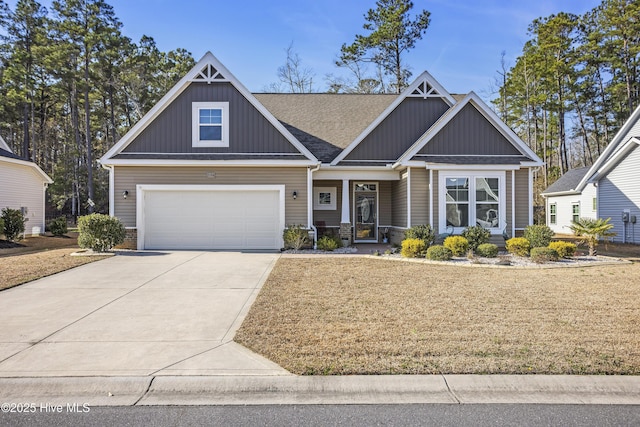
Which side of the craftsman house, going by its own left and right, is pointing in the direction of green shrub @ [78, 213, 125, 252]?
right

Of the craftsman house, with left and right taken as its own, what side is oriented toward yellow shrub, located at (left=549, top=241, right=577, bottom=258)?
left

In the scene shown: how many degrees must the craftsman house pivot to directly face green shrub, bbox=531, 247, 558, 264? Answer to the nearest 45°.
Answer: approximately 90° to its left

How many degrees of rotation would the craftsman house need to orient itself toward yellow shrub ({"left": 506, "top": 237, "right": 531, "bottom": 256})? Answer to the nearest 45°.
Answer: approximately 90° to its left

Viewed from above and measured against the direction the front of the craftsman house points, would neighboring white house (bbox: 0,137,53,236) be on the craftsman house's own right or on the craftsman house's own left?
on the craftsman house's own right

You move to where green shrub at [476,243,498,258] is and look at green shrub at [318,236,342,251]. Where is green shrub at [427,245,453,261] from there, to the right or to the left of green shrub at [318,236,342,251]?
left

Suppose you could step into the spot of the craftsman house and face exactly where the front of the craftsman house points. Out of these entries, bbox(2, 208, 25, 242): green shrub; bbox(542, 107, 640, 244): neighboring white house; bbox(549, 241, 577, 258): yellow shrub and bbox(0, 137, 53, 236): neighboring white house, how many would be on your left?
2

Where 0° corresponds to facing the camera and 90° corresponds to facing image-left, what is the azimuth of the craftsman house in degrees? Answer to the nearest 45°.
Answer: approximately 0°

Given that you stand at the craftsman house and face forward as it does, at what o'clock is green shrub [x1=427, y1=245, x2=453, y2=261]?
The green shrub is roughly at 10 o'clock from the craftsman house.

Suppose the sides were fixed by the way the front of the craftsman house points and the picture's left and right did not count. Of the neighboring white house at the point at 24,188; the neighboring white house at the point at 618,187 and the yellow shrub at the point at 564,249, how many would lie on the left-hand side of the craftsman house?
2
